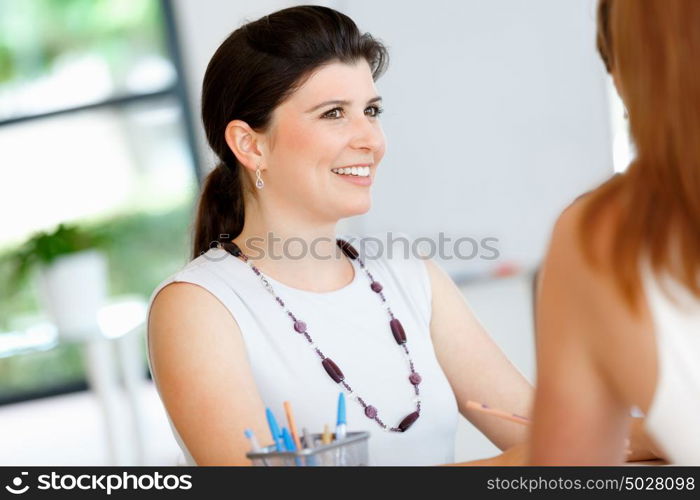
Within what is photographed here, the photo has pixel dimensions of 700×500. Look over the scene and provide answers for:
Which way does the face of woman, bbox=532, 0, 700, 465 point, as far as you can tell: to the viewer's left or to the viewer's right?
to the viewer's left

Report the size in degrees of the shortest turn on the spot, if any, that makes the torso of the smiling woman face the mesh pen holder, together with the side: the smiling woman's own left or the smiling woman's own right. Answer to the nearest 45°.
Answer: approximately 45° to the smiling woman's own right

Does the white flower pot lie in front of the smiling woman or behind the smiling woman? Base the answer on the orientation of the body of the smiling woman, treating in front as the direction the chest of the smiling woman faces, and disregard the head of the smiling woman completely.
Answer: behind

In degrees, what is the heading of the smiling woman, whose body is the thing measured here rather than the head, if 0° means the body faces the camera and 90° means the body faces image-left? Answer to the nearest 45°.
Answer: approximately 315°

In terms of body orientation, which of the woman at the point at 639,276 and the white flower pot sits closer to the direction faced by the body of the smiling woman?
the woman

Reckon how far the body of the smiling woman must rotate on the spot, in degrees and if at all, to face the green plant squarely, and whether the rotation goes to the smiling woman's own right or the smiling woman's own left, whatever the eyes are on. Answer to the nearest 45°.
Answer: approximately 180°
